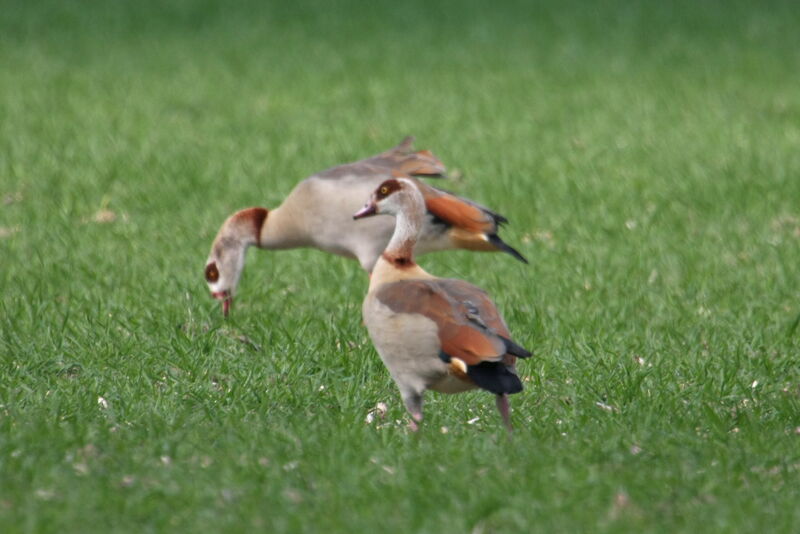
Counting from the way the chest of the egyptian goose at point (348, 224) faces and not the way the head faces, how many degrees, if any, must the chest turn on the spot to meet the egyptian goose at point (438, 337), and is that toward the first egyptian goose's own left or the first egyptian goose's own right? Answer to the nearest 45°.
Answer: approximately 90° to the first egyptian goose's own left

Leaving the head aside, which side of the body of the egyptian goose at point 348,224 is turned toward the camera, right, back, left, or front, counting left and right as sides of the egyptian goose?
left
